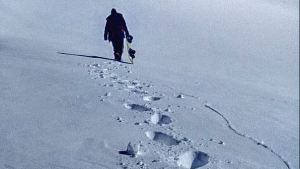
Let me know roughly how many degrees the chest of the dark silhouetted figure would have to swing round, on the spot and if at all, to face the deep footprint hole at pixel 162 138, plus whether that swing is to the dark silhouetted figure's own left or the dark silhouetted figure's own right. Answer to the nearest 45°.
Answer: approximately 180°

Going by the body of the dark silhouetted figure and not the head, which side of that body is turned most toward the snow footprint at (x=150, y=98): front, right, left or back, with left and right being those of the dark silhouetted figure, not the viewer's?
back

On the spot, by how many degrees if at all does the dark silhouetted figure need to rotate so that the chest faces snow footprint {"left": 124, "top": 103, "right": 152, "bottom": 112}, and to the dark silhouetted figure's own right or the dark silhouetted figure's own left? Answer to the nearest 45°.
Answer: approximately 180°

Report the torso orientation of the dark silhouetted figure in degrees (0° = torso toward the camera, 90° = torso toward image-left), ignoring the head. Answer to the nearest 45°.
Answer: approximately 180°

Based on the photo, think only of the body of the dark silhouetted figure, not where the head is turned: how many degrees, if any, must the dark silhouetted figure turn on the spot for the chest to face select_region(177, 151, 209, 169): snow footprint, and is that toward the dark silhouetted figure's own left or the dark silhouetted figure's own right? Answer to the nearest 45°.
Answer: approximately 180°

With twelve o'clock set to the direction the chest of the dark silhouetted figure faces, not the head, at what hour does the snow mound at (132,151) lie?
The snow mound is roughly at 6 o'clock from the dark silhouetted figure.

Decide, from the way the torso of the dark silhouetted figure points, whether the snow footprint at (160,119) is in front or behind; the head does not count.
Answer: behind
